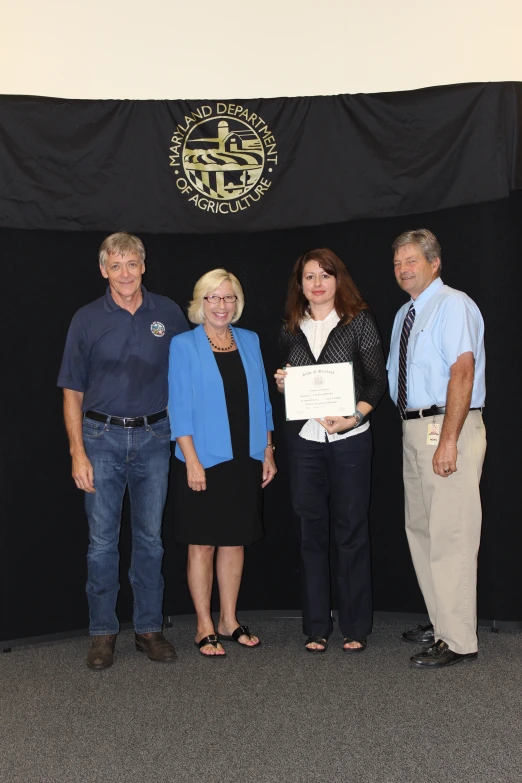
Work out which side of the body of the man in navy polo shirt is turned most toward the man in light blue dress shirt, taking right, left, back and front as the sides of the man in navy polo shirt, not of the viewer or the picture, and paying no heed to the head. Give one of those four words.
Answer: left

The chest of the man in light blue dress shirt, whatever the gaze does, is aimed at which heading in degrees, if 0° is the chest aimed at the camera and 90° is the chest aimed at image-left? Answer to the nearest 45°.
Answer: approximately 45°

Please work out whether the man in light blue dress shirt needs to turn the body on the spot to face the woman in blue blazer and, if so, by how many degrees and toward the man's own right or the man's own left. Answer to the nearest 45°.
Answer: approximately 45° to the man's own right

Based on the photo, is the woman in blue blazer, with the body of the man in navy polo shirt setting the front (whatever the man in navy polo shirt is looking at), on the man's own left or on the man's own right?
on the man's own left
